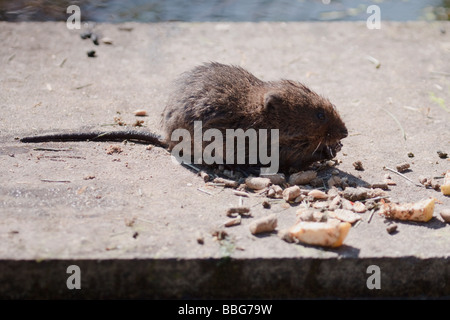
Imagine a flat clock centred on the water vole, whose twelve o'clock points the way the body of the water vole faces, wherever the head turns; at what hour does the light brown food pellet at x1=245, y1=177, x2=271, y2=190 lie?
The light brown food pellet is roughly at 3 o'clock from the water vole.

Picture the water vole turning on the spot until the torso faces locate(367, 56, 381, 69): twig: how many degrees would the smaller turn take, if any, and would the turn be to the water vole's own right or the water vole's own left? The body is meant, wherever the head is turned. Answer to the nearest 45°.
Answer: approximately 45° to the water vole's own left

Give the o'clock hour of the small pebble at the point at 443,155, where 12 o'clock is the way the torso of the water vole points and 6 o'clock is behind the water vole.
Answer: The small pebble is roughly at 12 o'clock from the water vole.

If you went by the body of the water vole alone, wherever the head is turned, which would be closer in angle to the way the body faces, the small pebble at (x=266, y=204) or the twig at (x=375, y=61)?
the twig

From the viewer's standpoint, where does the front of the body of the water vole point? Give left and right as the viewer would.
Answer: facing to the right of the viewer

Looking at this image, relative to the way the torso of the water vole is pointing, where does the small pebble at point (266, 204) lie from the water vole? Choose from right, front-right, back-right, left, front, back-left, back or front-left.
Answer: right

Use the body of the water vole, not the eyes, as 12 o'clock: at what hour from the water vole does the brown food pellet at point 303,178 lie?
The brown food pellet is roughly at 2 o'clock from the water vole.

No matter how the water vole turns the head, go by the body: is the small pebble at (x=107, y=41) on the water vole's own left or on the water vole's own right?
on the water vole's own left

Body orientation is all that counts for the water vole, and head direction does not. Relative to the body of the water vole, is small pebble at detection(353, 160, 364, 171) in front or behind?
in front

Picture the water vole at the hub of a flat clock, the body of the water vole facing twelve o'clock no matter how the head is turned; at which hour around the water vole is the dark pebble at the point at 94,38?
The dark pebble is roughly at 8 o'clock from the water vole.

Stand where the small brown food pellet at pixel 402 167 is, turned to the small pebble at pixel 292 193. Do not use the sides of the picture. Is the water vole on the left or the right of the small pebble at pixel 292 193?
right

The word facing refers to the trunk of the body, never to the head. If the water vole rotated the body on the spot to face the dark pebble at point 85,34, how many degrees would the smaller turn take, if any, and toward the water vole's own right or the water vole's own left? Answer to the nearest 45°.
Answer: approximately 135° to the water vole's own left

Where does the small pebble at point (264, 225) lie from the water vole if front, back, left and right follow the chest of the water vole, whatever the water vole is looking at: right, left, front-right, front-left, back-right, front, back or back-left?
right

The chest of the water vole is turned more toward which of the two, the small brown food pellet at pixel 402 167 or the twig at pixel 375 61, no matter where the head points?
the small brown food pellet
